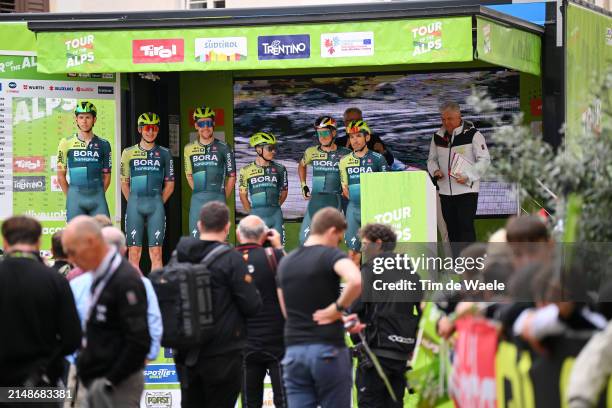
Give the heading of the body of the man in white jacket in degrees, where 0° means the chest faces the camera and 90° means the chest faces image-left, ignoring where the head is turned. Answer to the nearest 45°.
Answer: approximately 45°

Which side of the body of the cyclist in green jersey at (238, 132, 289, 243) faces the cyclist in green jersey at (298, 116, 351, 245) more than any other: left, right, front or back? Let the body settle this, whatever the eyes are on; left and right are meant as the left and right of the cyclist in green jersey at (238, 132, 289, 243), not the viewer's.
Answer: left

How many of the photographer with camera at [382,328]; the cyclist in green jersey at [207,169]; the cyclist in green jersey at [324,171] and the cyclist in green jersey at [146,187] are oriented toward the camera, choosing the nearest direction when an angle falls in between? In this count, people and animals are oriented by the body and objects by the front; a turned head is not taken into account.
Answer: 3

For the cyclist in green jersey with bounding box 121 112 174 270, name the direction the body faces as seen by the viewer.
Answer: toward the camera

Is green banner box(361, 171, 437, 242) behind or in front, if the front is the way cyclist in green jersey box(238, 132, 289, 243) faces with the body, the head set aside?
in front

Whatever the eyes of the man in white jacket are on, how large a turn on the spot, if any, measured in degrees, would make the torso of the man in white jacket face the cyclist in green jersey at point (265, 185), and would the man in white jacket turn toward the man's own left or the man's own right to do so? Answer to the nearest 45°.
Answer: approximately 45° to the man's own right

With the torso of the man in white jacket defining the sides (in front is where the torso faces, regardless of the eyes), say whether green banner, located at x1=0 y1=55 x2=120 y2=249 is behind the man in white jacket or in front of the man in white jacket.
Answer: in front

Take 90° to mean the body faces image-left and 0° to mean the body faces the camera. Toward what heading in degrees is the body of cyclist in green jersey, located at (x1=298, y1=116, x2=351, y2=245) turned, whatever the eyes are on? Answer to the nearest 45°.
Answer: approximately 0°

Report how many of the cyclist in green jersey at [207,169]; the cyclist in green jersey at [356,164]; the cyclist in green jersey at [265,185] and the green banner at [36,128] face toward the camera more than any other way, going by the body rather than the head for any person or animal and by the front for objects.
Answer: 4

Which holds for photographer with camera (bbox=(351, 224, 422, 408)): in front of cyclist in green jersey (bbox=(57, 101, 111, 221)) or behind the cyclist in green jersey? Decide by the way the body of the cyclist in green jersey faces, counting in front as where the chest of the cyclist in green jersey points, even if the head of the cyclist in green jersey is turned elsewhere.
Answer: in front
